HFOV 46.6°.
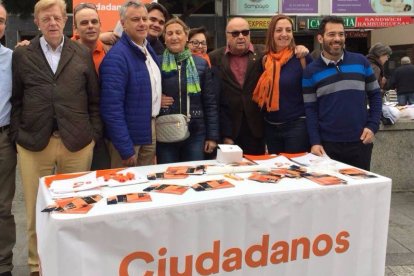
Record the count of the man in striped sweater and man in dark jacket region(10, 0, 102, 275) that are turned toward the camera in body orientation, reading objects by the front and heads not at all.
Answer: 2

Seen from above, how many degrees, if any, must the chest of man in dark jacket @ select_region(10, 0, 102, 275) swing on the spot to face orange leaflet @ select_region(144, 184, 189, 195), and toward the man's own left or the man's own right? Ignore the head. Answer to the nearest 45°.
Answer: approximately 45° to the man's own left

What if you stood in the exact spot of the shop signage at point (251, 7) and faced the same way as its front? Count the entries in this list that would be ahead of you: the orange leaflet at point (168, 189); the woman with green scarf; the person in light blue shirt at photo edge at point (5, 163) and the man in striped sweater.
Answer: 4

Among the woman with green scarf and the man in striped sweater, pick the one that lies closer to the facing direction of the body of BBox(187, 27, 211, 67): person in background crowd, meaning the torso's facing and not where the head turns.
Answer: the woman with green scarf

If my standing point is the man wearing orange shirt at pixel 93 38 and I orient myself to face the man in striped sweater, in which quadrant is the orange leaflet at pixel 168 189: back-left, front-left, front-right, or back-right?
front-right

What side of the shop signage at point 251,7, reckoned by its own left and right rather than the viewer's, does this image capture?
front

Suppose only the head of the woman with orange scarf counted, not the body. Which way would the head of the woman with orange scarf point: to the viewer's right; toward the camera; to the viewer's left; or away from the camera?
toward the camera

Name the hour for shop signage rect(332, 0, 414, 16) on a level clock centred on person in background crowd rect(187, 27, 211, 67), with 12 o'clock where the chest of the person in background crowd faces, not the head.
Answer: The shop signage is roughly at 7 o'clock from the person in background crowd.

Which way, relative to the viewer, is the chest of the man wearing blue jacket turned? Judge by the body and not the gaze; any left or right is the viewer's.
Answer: facing the viewer and to the right of the viewer

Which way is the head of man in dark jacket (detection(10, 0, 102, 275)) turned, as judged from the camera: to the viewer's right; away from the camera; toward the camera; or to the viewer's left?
toward the camera

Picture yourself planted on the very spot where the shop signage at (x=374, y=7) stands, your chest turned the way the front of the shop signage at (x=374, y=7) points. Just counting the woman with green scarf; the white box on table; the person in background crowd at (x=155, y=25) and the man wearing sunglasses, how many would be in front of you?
4

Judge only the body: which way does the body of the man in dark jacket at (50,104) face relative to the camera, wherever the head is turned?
toward the camera

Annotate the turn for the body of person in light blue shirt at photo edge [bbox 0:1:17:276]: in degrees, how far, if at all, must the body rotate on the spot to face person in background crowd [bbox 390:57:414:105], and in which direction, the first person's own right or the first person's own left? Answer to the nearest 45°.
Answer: approximately 135° to the first person's own left

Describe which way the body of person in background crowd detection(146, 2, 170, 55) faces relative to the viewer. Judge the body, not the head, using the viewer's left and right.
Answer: facing the viewer

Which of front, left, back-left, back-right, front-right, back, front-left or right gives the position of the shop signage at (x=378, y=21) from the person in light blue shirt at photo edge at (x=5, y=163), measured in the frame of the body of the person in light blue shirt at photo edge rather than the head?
back-left

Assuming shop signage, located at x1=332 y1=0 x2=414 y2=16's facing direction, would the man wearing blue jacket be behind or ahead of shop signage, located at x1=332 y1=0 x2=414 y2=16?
ahead

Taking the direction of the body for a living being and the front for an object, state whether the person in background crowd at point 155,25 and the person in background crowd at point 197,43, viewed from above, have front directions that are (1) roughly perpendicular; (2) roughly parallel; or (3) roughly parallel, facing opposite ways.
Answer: roughly parallel

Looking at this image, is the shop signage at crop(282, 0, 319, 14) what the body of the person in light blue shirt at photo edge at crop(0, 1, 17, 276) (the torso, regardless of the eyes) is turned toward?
no

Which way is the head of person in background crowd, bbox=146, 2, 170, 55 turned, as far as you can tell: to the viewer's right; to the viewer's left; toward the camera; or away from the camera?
toward the camera
